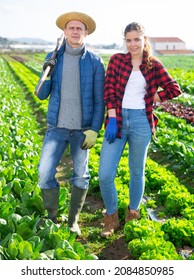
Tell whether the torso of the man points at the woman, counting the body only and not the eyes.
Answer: no

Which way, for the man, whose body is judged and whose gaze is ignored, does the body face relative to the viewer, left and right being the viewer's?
facing the viewer

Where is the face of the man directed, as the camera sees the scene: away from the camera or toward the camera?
toward the camera
